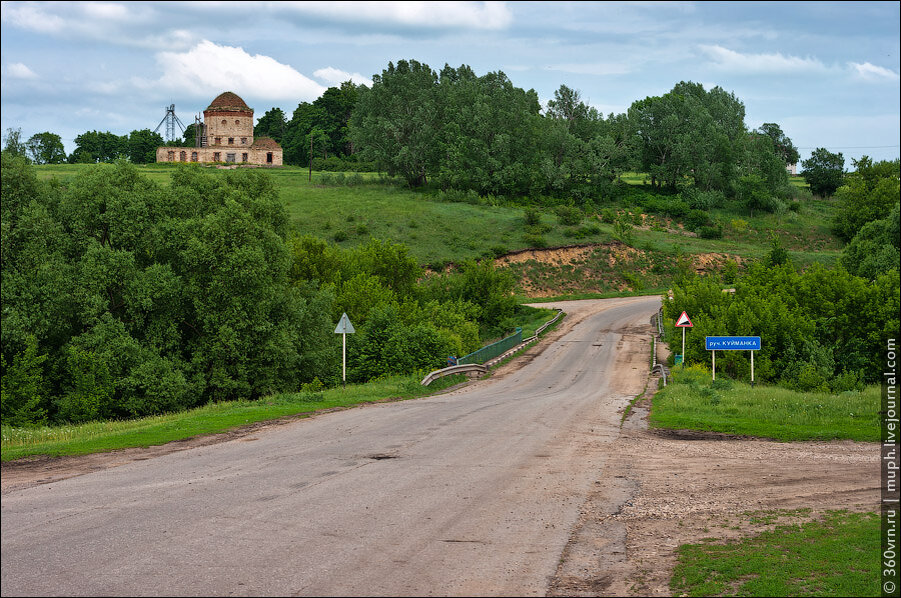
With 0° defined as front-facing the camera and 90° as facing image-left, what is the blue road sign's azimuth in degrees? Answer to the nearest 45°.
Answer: approximately 0°

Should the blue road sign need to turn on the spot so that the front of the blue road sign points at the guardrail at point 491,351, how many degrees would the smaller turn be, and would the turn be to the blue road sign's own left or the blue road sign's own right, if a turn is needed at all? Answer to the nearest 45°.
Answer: approximately 135° to the blue road sign's own right
